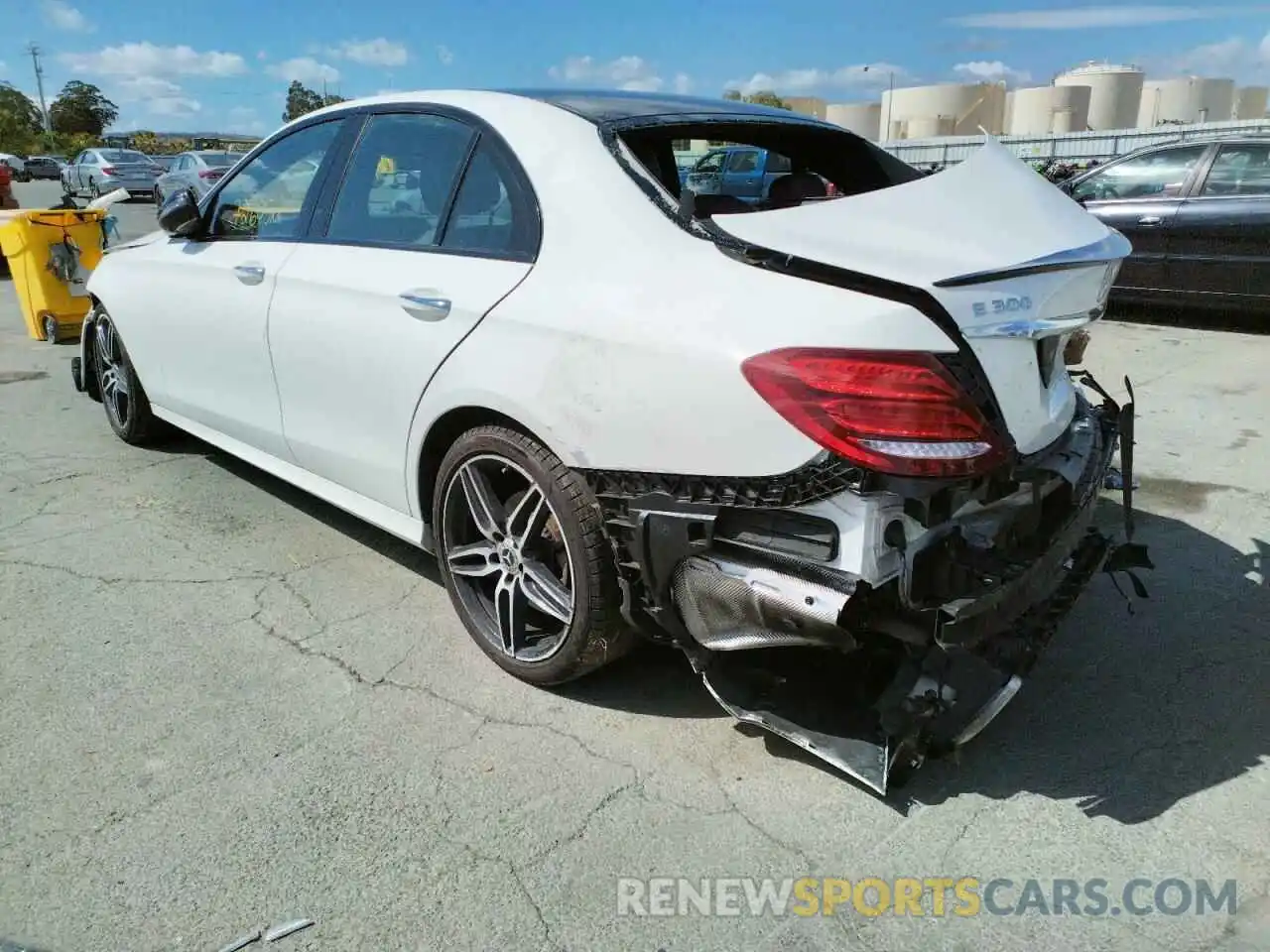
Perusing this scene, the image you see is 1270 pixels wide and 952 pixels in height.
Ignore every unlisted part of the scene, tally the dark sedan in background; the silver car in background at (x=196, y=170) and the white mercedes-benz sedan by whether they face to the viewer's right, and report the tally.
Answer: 0

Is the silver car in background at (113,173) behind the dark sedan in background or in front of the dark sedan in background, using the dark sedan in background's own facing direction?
in front

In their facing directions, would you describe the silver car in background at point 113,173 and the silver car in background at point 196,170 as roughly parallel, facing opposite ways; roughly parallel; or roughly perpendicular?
roughly parallel

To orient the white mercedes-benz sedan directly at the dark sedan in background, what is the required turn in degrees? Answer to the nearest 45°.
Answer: approximately 90° to its right

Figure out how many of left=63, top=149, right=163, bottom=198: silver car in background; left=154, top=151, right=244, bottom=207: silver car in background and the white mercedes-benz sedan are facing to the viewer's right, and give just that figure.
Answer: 0

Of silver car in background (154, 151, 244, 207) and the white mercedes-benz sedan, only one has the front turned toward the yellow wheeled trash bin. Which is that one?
the white mercedes-benz sedan

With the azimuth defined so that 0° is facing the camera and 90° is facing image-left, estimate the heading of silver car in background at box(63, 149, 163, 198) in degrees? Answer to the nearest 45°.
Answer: approximately 135°

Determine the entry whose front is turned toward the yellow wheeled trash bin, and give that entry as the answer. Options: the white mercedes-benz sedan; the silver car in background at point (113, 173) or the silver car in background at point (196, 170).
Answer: the white mercedes-benz sedan

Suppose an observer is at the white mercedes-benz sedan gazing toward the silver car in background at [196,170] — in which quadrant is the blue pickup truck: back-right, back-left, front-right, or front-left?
front-right

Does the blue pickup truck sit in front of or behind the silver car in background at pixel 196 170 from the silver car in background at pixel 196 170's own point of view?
behind

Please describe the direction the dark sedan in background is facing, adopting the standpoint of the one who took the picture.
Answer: facing to the left of the viewer

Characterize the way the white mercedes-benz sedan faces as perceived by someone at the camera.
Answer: facing away from the viewer and to the left of the viewer

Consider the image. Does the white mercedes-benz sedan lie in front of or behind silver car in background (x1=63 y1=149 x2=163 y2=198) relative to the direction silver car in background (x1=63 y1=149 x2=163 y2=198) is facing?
behind

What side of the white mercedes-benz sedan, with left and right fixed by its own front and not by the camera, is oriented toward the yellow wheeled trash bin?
front

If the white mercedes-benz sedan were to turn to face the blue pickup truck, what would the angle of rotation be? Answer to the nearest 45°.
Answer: approximately 45° to its right

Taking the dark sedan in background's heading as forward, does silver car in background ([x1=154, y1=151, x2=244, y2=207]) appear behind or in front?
in front

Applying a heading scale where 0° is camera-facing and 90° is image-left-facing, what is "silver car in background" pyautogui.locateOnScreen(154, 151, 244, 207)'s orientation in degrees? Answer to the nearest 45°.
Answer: approximately 135°
